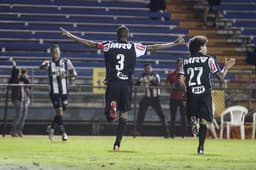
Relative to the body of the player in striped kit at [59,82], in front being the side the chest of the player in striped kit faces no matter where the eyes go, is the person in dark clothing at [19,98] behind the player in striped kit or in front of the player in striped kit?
behind

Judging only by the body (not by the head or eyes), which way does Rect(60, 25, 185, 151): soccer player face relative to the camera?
away from the camera

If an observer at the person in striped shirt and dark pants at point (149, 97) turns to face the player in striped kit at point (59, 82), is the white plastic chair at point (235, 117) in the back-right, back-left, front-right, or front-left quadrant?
back-left

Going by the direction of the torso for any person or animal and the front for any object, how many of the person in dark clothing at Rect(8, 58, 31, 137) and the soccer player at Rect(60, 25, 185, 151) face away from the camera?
1

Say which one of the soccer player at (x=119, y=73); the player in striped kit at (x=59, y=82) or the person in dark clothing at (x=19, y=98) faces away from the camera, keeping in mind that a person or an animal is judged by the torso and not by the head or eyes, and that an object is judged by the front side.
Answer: the soccer player

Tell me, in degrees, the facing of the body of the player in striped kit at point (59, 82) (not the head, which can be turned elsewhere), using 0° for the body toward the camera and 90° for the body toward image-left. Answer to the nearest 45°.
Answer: approximately 0°

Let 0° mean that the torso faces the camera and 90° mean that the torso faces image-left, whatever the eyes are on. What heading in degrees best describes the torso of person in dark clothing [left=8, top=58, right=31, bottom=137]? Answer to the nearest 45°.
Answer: approximately 0°

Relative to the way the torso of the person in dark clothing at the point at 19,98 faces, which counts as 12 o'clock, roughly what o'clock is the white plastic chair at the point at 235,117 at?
The white plastic chair is roughly at 9 o'clock from the person in dark clothing.

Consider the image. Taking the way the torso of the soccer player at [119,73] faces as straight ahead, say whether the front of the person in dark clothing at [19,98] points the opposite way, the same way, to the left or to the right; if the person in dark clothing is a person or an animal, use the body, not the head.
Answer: the opposite way
